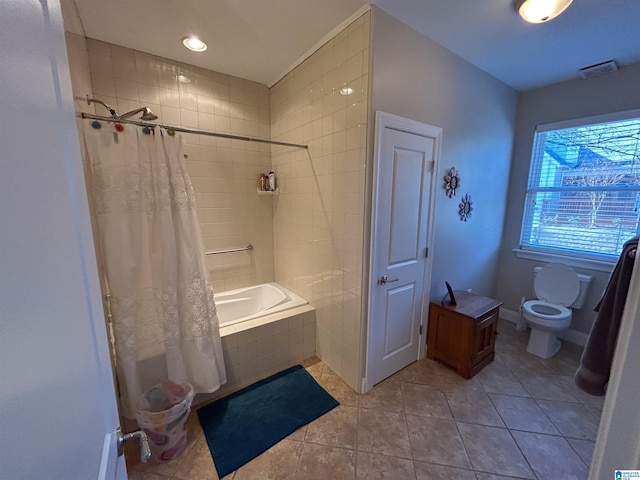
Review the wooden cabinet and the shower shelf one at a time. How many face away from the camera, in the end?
0

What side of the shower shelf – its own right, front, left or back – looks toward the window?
left

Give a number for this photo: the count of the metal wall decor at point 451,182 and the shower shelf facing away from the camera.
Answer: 0

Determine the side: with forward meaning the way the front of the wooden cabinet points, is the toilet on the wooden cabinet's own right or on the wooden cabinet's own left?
on the wooden cabinet's own left

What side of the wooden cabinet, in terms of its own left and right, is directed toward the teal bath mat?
right

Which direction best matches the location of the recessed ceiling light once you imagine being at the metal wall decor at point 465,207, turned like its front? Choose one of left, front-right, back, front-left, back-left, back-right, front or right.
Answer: right

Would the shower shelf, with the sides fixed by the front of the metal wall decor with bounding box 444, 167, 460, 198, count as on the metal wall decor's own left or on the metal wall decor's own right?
on the metal wall decor's own right

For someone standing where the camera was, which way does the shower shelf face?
facing the viewer
